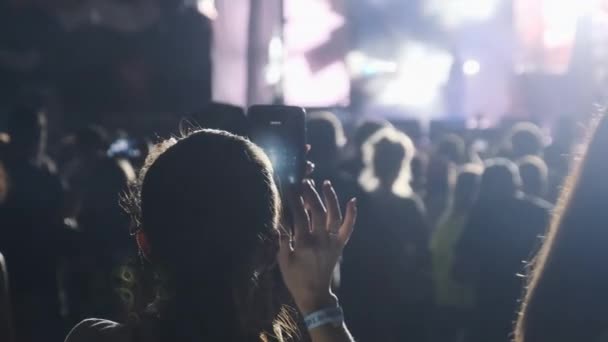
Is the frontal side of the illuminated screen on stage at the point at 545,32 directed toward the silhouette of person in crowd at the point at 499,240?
yes

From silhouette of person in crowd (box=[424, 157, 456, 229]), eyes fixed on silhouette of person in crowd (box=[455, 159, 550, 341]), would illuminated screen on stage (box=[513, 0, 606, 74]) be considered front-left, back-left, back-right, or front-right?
back-left

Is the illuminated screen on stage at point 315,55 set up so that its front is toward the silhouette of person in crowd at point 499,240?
yes

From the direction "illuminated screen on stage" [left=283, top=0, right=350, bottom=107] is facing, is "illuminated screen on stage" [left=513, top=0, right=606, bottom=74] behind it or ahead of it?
behind

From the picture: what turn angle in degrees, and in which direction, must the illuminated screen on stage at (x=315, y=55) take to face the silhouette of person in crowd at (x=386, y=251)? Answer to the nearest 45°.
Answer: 0° — it already faces them

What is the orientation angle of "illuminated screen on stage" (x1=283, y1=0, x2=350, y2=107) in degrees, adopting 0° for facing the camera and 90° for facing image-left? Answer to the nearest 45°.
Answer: approximately 0°

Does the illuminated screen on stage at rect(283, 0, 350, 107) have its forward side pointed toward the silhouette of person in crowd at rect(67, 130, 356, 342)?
yes

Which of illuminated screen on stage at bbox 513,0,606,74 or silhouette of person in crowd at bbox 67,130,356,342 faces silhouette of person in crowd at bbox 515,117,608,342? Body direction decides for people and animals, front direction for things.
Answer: the illuminated screen on stage

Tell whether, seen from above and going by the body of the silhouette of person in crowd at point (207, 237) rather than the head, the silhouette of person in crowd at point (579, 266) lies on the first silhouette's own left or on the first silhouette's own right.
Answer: on the first silhouette's own right

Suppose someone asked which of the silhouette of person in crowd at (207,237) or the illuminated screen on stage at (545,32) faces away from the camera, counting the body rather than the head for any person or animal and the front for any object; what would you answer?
the silhouette of person in crowd

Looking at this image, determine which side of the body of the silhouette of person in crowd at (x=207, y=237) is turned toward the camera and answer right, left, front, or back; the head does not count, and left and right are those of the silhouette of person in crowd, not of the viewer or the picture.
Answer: back

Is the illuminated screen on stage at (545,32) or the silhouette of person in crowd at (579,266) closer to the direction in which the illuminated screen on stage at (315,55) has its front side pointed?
the silhouette of person in crowd
